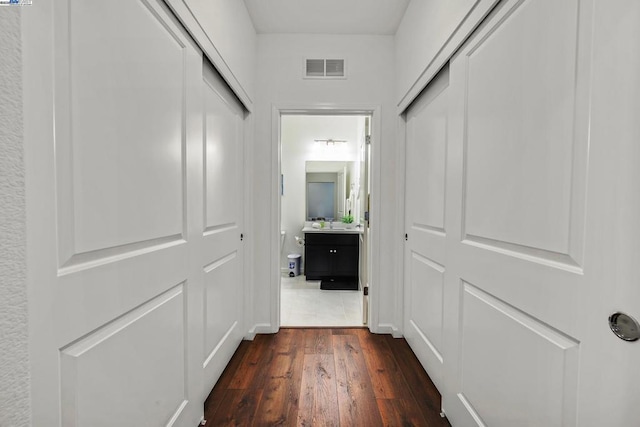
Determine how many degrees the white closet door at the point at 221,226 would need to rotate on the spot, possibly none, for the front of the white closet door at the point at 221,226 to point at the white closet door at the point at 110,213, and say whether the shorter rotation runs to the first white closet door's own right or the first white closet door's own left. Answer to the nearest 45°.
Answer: approximately 90° to the first white closet door's own right

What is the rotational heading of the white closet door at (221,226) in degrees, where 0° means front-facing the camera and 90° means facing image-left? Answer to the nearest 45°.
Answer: approximately 270°

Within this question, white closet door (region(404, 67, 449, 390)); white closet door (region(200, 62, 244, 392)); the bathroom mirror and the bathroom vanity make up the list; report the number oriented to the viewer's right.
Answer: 1

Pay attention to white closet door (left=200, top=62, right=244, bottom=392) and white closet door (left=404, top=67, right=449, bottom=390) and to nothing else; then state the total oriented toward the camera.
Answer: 0

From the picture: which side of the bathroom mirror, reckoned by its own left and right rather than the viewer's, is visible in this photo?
front

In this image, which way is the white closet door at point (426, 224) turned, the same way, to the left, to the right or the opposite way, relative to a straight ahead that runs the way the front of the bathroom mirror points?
to the right

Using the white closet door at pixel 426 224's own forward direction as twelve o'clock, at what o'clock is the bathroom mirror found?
The bathroom mirror is roughly at 2 o'clock from the white closet door.

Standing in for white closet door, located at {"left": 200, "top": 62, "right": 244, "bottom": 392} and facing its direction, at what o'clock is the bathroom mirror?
The bathroom mirror is roughly at 10 o'clock from the white closet door.

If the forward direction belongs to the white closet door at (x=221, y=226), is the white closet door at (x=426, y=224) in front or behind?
in front

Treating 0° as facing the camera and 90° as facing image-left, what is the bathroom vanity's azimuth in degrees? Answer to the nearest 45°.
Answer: approximately 0°

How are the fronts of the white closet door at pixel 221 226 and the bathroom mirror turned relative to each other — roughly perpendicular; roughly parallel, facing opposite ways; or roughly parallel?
roughly perpendicular

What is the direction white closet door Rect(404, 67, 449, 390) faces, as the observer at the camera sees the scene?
facing to the left of the viewer
